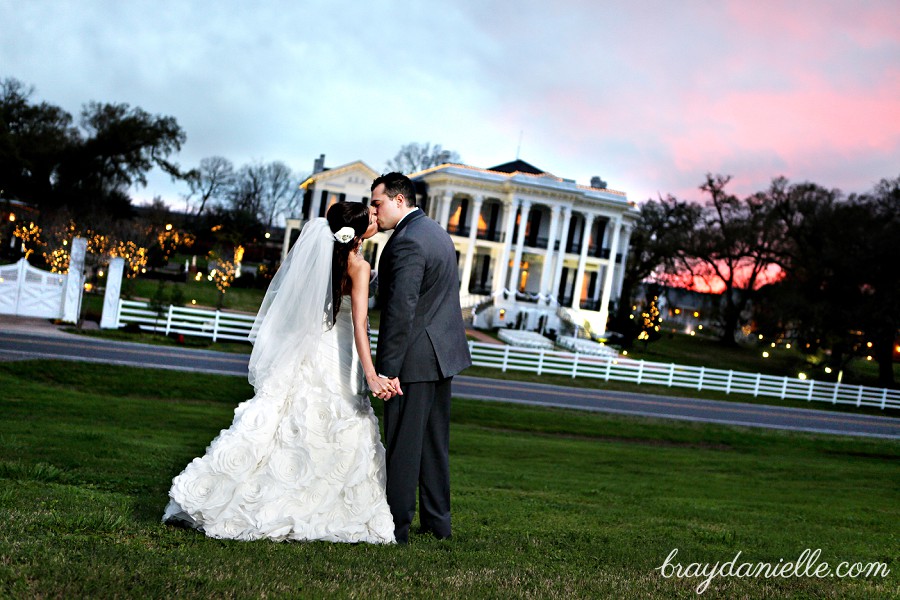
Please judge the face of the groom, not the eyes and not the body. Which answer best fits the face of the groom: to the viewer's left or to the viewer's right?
to the viewer's left

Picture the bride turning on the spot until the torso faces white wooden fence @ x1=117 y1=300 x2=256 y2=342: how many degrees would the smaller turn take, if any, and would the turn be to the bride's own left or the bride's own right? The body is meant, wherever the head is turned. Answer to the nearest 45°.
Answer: approximately 45° to the bride's own left

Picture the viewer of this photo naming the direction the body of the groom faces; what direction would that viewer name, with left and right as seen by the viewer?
facing away from the viewer and to the left of the viewer

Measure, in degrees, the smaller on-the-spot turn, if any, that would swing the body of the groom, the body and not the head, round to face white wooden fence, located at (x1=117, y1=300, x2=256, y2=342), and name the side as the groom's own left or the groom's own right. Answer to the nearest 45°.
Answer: approximately 45° to the groom's own right

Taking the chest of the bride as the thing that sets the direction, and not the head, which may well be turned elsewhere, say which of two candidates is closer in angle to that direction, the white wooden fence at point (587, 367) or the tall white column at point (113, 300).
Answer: the white wooden fence

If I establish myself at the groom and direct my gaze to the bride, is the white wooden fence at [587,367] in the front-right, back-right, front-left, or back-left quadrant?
back-right

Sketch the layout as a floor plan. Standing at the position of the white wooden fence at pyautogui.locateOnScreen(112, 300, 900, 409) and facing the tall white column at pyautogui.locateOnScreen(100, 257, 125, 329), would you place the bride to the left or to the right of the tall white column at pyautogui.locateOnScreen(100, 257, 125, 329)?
left

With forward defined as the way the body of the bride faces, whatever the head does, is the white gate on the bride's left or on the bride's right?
on the bride's left

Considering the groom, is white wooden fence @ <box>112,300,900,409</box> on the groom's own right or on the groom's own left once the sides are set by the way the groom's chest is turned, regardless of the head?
on the groom's own right

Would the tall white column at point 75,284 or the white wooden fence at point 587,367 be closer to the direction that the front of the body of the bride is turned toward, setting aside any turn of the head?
the white wooden fence

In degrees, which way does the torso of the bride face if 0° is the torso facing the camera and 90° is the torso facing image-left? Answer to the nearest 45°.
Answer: approximately 225°

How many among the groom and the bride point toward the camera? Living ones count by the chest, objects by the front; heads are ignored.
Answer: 0
